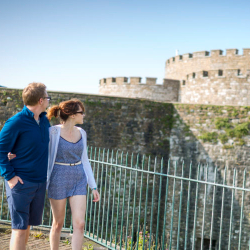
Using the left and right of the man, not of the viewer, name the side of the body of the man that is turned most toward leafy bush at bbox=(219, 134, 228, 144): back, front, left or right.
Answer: left

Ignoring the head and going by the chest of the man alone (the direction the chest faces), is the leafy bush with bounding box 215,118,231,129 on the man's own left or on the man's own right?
on the man's own left

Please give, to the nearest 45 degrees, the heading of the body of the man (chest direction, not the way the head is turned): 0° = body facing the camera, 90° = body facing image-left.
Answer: approximately 315°

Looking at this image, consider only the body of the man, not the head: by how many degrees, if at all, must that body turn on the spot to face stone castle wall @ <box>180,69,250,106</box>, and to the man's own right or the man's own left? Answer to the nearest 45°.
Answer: approximately 90° to the man's own left

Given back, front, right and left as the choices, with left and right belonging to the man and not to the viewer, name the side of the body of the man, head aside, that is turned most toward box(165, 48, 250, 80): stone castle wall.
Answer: left

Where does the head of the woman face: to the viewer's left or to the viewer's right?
to the viewer's right
